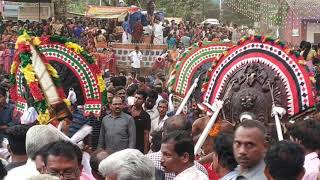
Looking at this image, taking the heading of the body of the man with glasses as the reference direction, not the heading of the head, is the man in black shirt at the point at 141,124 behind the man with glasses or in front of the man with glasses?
behind

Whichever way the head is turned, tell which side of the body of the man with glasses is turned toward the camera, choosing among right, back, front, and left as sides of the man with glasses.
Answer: front

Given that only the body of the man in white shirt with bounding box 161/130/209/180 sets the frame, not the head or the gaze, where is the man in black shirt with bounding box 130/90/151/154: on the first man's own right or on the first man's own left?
on the first man's own right

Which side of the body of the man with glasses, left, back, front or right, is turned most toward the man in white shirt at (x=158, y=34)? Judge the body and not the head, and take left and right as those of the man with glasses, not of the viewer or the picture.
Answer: back

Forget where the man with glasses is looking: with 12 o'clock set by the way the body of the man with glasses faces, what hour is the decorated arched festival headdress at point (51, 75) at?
The decorated arched festival headdress is roughly at 6 o'clock from the man with glasses.
